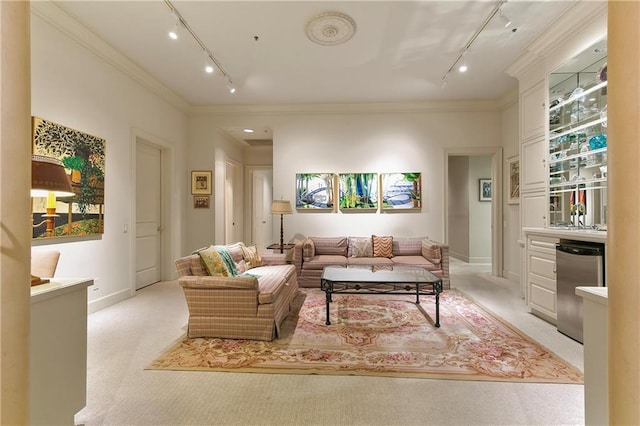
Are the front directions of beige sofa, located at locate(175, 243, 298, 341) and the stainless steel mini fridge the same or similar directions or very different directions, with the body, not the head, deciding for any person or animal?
very different directions

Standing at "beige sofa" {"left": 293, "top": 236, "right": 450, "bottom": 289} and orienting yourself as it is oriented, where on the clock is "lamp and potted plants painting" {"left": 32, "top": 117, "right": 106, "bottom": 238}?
The lamp and potted plants painting is roughly at 2 o'clock from the beige sofa.

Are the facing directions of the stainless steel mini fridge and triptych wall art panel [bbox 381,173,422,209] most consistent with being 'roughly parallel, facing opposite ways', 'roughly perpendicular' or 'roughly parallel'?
roughly perpendicular

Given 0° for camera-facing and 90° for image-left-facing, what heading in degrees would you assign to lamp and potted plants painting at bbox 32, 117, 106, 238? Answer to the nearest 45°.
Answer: approximately 315°
